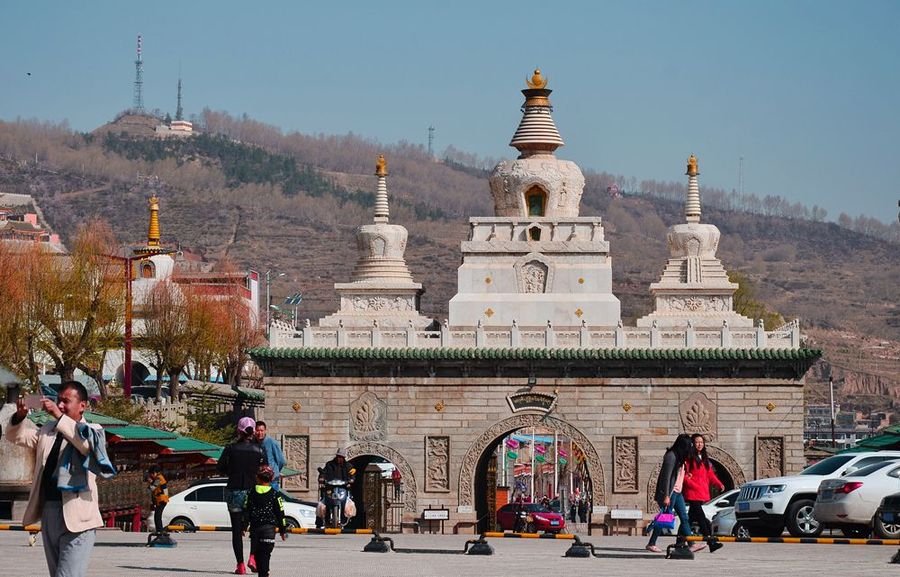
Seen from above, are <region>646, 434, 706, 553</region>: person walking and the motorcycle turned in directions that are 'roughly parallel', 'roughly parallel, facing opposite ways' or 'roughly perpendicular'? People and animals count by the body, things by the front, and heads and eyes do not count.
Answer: roughly perpendicular

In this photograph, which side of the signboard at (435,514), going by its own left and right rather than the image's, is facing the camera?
front

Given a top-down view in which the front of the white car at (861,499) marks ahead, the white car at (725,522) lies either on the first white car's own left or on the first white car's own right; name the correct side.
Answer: on the first white car's own left

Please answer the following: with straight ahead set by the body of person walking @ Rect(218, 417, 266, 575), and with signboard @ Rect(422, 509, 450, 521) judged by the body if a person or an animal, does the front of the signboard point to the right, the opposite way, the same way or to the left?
the opposite way

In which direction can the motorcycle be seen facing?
toward the camera

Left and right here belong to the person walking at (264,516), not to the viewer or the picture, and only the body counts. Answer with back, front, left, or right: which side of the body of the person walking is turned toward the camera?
back

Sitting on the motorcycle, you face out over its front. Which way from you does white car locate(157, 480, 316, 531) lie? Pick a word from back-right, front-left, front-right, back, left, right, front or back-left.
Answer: back-right

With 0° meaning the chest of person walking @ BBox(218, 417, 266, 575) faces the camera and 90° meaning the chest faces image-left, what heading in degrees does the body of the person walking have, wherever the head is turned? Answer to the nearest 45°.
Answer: approximately 180°
